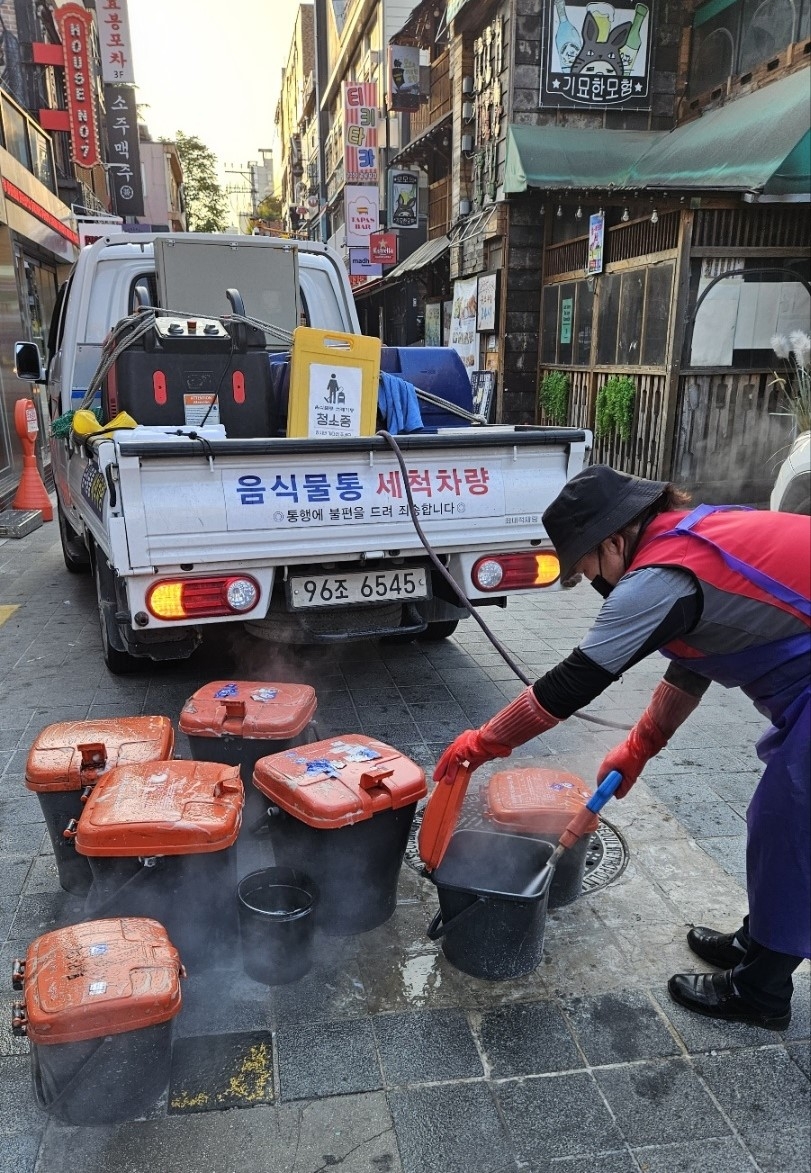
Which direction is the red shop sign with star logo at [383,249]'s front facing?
toward the camera

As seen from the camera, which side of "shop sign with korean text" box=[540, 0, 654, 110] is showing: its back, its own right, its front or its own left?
front

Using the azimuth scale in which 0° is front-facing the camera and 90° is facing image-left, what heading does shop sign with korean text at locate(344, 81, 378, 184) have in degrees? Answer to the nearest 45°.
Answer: approximately 0°

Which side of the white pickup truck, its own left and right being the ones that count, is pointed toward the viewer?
back

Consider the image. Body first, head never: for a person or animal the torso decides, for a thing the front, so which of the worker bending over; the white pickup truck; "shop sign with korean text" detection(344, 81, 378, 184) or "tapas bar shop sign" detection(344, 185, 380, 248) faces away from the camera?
the white pickup truck

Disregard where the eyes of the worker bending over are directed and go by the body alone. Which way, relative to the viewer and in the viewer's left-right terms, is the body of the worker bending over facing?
facing to the left of the viewer

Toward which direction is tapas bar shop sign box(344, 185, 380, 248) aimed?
toward the camera

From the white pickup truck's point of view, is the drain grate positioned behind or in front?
behind

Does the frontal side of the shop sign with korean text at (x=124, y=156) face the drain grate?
yes

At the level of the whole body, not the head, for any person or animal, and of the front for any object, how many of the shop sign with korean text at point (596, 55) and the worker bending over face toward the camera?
1

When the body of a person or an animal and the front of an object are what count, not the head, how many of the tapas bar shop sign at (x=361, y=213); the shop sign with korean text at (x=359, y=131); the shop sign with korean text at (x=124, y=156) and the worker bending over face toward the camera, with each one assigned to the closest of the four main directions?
3
